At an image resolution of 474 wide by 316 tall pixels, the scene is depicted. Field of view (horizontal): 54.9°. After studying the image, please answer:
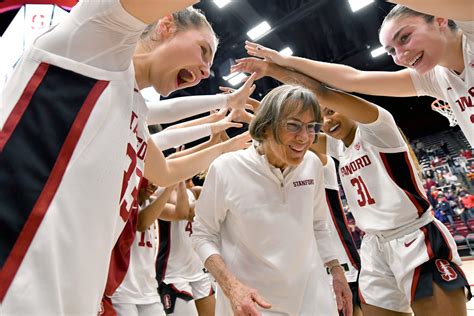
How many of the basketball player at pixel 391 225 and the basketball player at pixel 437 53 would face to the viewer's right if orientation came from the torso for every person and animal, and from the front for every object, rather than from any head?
0

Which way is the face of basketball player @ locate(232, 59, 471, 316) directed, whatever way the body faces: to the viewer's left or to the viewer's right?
to the viewer's left

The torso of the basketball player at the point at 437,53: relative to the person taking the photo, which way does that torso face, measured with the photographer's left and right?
facing the viewer and to the left of the viewer

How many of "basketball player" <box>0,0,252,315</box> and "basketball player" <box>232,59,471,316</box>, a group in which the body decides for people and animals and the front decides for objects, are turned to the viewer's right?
1

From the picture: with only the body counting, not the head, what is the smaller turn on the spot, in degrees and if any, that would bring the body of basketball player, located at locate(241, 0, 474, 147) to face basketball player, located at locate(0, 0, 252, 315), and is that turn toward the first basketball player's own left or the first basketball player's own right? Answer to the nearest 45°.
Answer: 0° — they already face them

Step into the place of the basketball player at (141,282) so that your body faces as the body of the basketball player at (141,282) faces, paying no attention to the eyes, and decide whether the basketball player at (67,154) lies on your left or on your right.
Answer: on your right

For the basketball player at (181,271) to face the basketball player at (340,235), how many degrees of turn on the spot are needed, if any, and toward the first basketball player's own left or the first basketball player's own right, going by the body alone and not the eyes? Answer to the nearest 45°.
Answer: approximately 45° to the first basketball player's own left

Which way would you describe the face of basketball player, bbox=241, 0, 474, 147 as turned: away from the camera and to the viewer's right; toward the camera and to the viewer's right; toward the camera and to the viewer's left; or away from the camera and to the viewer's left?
toward the camera and to the viewer's left

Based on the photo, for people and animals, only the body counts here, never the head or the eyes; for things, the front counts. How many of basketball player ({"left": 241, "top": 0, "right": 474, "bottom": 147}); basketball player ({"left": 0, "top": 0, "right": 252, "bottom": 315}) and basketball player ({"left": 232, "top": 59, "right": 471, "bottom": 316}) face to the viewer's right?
1

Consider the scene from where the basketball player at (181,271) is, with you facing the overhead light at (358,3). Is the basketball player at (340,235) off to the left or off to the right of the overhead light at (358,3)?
right

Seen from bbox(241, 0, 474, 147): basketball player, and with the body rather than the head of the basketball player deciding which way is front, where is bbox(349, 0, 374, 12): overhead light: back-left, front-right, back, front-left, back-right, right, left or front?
back-right

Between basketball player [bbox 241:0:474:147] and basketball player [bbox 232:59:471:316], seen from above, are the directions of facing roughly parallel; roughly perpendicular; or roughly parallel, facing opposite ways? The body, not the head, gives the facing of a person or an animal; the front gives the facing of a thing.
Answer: roughly parallel

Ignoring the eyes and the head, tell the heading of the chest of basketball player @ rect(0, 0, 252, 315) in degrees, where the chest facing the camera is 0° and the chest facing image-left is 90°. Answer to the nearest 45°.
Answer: approximately 270°
